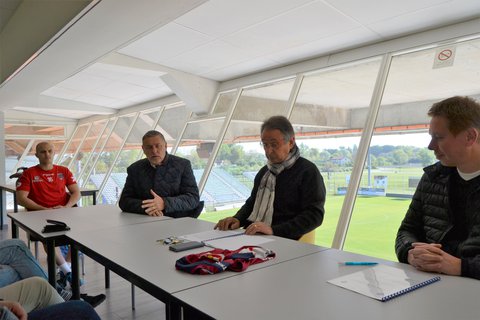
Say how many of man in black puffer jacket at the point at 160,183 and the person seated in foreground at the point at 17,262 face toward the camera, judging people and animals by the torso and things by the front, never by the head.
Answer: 1

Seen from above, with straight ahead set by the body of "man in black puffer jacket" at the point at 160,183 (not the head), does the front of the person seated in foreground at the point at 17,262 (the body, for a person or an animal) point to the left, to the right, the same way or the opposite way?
to the left

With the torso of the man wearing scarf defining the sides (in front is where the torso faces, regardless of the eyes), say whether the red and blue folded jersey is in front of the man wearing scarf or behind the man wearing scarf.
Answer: in front

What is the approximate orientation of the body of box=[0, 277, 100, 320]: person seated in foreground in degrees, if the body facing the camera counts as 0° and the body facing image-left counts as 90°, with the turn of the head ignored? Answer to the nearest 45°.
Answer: approximately 270°

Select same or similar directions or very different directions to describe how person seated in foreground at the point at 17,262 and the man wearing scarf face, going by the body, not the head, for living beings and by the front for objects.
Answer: very different directions

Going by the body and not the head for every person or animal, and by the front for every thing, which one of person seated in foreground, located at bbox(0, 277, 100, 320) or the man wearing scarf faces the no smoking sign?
the person seated in foreground

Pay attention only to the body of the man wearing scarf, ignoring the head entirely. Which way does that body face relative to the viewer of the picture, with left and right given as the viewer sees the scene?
facing the viewer and to the left of the viewer

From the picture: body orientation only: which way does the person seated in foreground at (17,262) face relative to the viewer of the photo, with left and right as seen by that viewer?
facing to the right of the viewer

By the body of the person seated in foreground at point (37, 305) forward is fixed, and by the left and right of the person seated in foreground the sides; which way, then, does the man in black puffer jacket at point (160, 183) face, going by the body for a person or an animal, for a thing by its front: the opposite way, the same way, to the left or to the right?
to the right

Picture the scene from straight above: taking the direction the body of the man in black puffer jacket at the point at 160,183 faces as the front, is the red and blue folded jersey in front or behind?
in front

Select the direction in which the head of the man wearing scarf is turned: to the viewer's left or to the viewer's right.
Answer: to the viewer's left

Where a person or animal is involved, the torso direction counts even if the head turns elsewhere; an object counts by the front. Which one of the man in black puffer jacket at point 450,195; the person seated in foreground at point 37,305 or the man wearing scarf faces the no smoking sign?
the person seated in foreground

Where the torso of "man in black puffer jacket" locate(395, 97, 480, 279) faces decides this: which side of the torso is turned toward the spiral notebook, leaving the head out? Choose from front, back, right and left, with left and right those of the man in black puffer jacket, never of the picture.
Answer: front

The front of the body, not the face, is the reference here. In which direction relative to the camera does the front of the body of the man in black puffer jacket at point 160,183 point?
toward the camera

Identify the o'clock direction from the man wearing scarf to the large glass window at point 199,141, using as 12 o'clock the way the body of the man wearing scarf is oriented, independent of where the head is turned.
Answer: The large glass window is roughly at 4 o'clock from the man wearing scarf.
